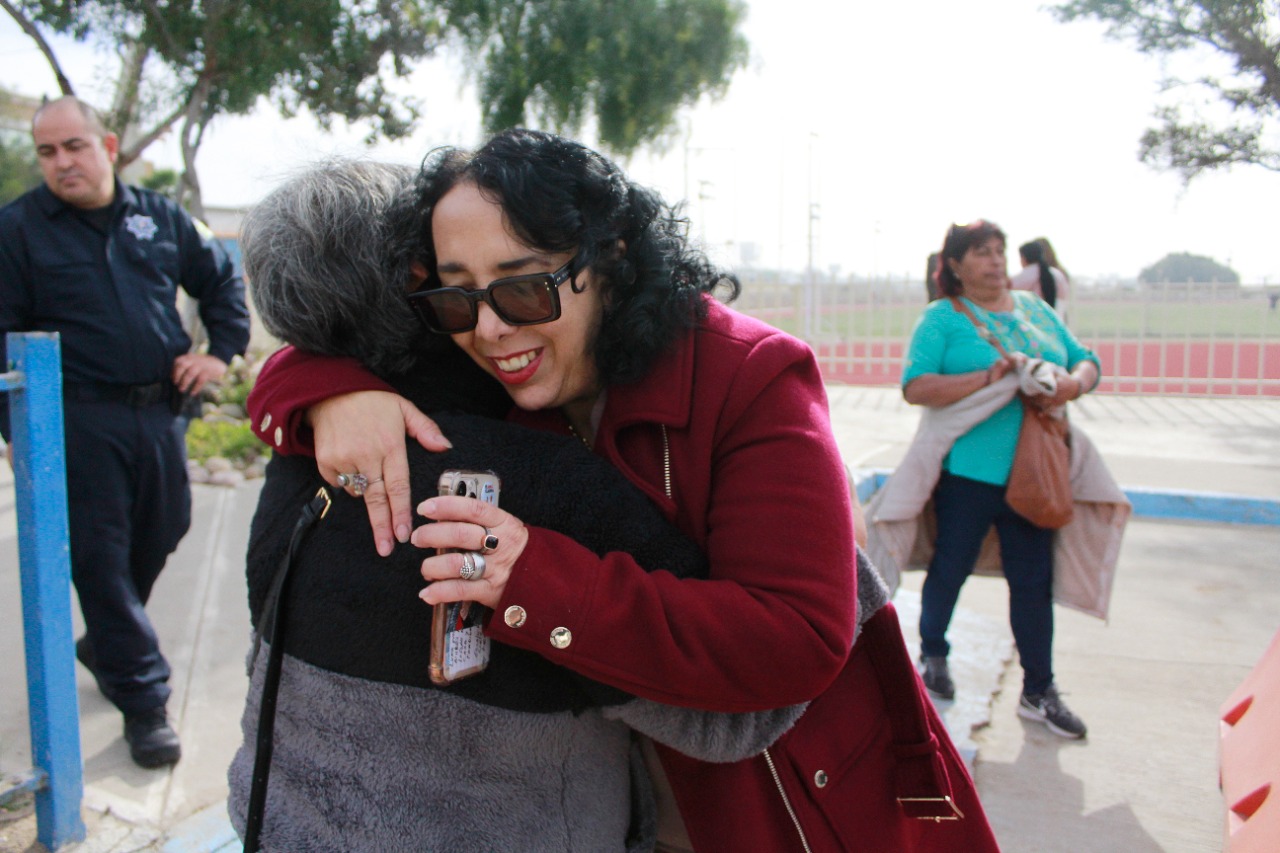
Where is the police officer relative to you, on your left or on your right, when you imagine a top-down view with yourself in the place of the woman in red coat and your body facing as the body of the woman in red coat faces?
on your right

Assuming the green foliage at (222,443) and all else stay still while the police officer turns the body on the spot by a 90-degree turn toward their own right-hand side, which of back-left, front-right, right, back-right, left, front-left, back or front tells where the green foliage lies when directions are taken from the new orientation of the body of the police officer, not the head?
right

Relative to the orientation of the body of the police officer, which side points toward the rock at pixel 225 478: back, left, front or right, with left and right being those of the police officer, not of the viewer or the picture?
back

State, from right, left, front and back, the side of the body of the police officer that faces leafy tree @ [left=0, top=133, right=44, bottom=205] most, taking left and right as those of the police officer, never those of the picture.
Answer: back

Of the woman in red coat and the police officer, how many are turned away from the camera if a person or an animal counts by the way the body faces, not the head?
0

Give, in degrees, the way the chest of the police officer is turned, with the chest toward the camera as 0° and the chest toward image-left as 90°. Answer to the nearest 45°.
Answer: approximately 0°

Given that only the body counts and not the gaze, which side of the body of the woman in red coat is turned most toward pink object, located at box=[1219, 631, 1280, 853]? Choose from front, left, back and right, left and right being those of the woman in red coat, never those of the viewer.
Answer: back

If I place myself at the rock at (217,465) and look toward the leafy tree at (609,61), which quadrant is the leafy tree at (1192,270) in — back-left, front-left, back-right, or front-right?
front-right

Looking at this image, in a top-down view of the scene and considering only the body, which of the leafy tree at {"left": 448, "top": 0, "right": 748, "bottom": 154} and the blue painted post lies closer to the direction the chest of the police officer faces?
the blue painted post

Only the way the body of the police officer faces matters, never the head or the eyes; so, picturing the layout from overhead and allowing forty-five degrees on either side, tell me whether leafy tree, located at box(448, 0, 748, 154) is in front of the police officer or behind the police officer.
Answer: behind

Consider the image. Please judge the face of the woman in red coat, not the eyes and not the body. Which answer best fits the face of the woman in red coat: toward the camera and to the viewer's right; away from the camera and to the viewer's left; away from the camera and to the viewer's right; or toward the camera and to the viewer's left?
toward the camera and to the viewer's left

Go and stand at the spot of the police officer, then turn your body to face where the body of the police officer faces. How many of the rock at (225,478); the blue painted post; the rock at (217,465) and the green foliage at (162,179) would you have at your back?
3

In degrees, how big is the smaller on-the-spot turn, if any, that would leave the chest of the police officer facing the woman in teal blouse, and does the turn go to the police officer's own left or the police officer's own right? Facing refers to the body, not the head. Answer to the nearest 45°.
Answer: approximately 90° to the police officer's own left

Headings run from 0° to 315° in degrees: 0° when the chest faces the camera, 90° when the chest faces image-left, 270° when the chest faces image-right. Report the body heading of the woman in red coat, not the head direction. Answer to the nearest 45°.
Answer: approximately 45°

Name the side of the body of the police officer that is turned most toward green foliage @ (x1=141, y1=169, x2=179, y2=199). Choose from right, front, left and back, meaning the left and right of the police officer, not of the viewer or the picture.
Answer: back
